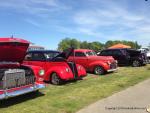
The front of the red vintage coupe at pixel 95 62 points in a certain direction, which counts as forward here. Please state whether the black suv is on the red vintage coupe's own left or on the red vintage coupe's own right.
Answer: on the red vintage coupe's own left

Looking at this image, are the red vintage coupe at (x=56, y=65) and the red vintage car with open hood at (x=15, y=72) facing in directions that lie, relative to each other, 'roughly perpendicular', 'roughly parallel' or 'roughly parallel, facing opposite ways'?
roughly parallel

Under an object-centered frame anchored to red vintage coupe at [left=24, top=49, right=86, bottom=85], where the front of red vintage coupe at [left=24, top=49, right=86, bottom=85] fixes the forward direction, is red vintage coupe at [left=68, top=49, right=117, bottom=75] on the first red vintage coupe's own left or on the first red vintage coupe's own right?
on the first red vintage coupe's own left

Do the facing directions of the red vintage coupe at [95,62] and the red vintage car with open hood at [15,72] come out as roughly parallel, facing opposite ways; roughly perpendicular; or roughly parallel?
roughly parallel

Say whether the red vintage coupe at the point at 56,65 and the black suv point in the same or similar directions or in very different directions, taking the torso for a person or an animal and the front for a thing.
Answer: same or similar directions

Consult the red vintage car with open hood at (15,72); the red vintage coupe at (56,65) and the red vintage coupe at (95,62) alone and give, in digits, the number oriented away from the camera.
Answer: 0
